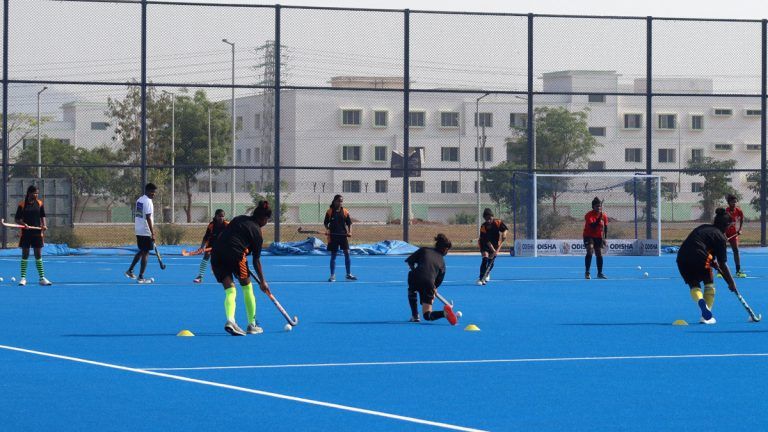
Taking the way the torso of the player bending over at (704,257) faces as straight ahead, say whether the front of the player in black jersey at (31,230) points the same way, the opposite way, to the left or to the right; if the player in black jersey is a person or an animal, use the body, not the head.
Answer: to the right

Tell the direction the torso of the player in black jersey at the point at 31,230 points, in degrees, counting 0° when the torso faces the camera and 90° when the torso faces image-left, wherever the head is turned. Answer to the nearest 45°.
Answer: approximately 0°

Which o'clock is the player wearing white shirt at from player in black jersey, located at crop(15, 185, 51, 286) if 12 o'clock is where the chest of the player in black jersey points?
The player wearing white shirt is roughly at 9 o'clock from the player in black jersey.

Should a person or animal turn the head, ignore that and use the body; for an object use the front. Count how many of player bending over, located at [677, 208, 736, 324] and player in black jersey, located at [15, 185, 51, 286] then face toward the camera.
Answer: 1

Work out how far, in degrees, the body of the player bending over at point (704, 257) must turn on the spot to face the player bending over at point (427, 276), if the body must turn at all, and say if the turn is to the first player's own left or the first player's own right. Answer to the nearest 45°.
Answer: approximately 135° to the first player's own left

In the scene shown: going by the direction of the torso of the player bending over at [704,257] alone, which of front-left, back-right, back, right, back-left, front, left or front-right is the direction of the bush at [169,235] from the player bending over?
left

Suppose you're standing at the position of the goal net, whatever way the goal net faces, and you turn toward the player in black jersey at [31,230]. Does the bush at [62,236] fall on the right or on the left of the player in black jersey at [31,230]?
right

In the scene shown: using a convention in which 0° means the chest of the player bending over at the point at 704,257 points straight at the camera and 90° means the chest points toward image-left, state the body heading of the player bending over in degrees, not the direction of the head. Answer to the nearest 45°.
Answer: approximately 225°

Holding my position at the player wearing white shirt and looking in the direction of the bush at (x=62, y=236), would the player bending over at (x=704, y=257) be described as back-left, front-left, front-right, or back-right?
back-right
